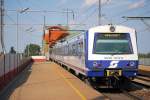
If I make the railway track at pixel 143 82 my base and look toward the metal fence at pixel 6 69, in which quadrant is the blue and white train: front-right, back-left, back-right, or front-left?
front-right

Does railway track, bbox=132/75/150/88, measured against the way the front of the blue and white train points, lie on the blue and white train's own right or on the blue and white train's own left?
on the blue and white train's own left

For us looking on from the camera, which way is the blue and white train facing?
facing the viewer and to the right of the viewer
